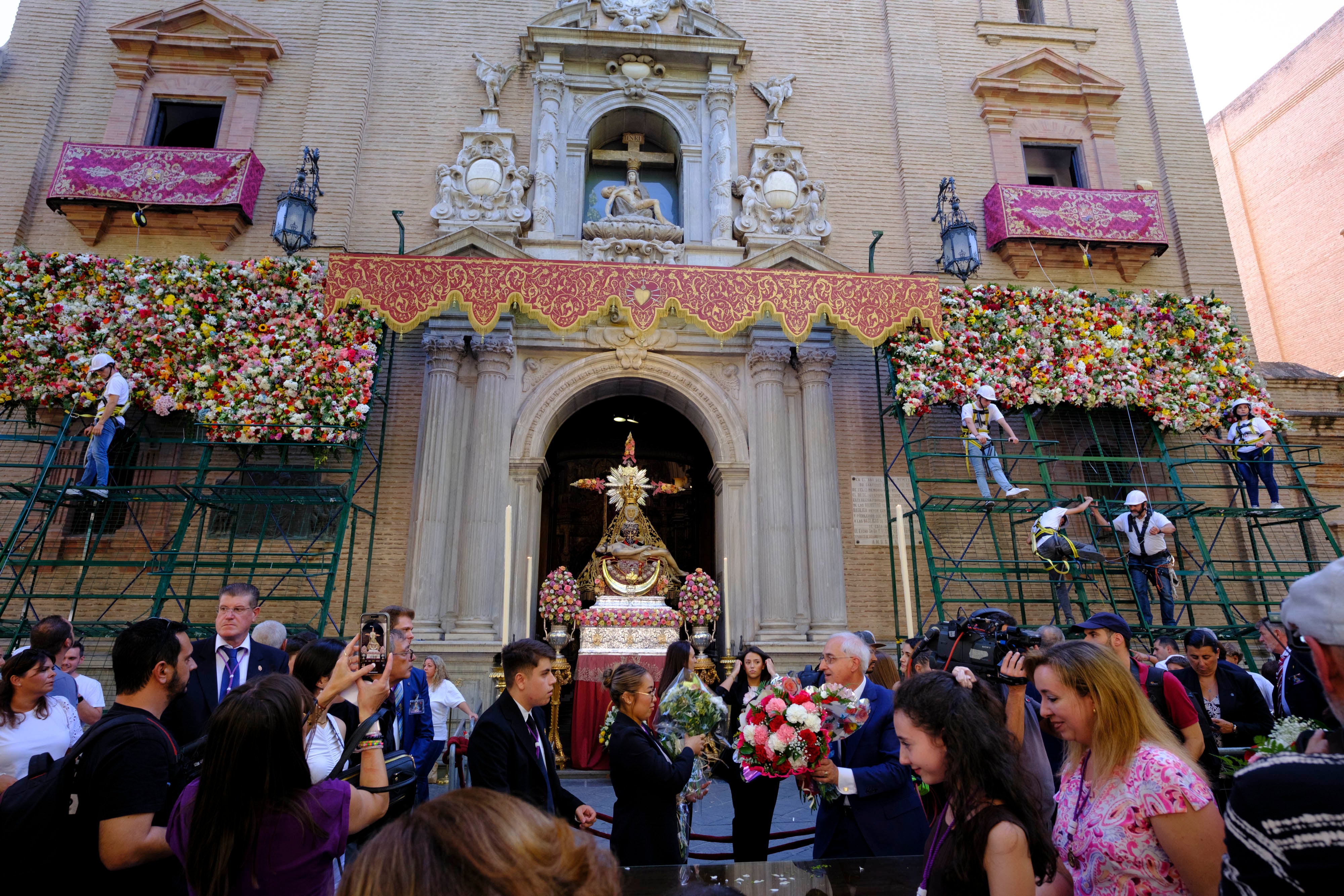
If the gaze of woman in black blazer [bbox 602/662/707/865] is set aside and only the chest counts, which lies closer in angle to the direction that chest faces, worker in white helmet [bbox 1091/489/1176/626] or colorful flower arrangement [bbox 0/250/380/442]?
the worker in white helmet

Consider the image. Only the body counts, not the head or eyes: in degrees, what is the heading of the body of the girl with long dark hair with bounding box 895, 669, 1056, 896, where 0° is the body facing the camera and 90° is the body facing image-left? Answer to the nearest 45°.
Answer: approximately 90°

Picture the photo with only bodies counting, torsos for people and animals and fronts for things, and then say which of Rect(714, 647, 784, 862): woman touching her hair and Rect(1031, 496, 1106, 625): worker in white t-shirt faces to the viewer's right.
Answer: the worker in white t-shirt

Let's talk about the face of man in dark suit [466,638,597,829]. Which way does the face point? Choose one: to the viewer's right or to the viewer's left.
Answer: to the viewer's right

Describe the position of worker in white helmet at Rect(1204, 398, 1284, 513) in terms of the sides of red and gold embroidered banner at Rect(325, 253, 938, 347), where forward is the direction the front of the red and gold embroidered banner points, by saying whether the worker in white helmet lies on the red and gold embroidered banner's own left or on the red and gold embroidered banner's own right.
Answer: on the red and gold embroidered banner's own left

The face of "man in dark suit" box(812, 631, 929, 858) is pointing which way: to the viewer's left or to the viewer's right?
to the viewer's left

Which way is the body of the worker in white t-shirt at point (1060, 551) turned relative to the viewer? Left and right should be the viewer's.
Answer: facing to the right of the viewer
